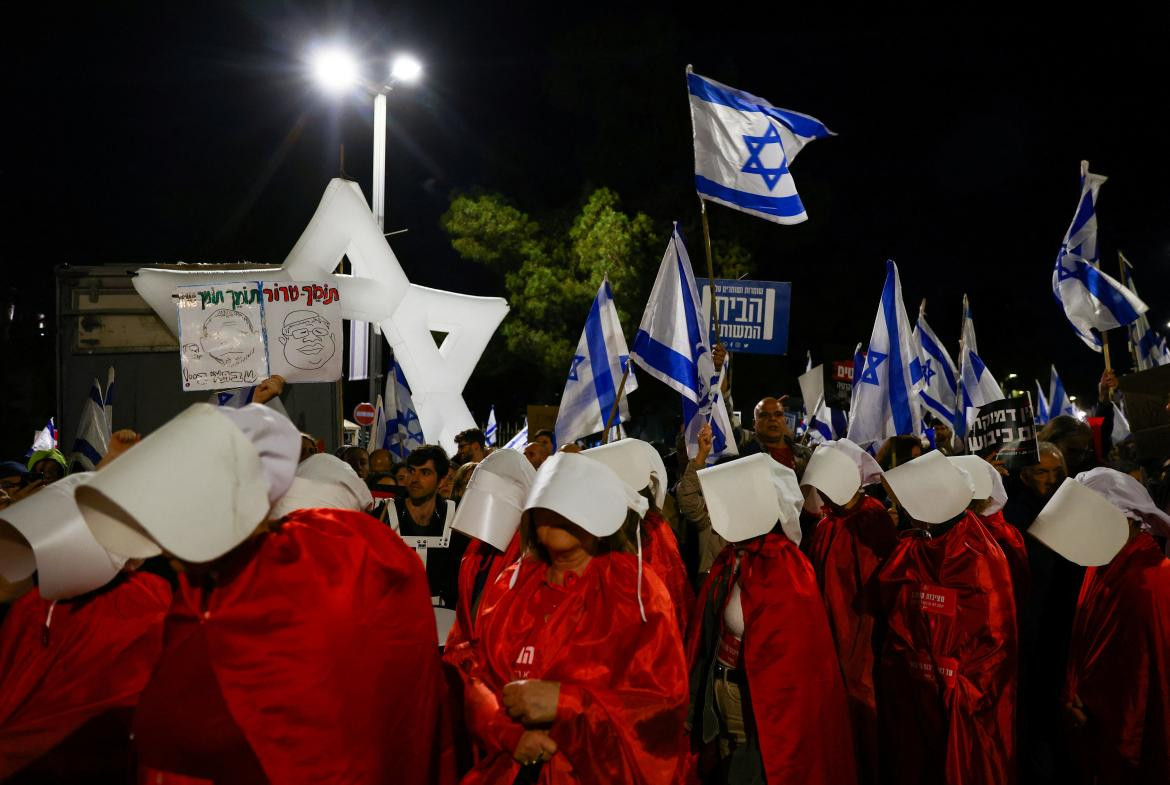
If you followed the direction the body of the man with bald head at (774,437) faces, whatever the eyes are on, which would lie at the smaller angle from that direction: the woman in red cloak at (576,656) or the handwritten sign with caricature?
the woman in red cloak

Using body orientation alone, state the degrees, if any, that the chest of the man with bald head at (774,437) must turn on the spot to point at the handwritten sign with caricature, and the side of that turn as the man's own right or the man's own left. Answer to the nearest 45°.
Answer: approximately 90° to the man's own right

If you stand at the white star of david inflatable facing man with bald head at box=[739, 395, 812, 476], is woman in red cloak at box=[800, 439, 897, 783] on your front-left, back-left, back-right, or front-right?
front-right

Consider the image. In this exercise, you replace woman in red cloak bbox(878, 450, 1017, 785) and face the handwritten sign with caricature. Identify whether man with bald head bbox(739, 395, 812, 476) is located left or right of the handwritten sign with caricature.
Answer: right

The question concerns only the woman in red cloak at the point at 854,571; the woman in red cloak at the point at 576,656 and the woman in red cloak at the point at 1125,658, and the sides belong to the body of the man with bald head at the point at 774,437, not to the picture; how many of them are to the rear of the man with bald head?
0

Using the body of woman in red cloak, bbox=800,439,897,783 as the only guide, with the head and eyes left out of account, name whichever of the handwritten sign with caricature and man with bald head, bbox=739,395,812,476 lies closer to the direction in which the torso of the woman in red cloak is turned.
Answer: the handwritten sign with caricature

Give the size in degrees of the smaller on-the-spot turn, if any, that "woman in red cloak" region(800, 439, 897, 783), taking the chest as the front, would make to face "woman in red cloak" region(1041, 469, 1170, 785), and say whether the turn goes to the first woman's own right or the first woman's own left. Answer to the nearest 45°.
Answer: approximately 90° to the first woman's own left

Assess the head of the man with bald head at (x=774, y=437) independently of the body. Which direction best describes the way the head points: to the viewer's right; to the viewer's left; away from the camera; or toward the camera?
toward the camera

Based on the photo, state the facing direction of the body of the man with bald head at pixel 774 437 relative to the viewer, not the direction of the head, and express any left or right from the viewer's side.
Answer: facing the viewer

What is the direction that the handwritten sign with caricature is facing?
toward the camera

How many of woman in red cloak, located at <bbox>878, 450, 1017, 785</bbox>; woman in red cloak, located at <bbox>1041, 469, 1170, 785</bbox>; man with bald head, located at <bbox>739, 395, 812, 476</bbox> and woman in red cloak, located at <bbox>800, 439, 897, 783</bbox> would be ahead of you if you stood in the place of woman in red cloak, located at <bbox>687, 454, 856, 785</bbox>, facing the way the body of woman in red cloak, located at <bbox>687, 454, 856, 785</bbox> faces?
0

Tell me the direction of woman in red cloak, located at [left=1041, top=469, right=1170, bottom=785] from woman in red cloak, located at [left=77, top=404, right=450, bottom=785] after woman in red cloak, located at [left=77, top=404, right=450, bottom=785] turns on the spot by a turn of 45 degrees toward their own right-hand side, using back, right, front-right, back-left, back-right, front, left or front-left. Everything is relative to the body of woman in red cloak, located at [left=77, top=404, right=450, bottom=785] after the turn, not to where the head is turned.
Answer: back

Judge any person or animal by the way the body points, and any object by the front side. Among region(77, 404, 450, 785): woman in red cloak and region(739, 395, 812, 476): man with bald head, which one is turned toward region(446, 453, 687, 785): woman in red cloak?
the man with bald head

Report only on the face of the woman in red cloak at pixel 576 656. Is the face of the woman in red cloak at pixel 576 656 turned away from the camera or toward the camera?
toward the camera

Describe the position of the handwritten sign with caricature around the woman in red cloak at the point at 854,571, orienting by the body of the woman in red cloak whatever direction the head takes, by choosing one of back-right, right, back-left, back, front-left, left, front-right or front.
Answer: front-right

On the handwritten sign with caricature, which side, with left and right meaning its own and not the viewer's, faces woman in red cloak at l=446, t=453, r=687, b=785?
front

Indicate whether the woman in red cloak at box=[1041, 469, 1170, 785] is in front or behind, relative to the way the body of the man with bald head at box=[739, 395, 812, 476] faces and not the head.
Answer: in front

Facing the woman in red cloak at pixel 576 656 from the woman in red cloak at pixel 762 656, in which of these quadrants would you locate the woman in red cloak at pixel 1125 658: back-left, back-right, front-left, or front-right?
back-left
